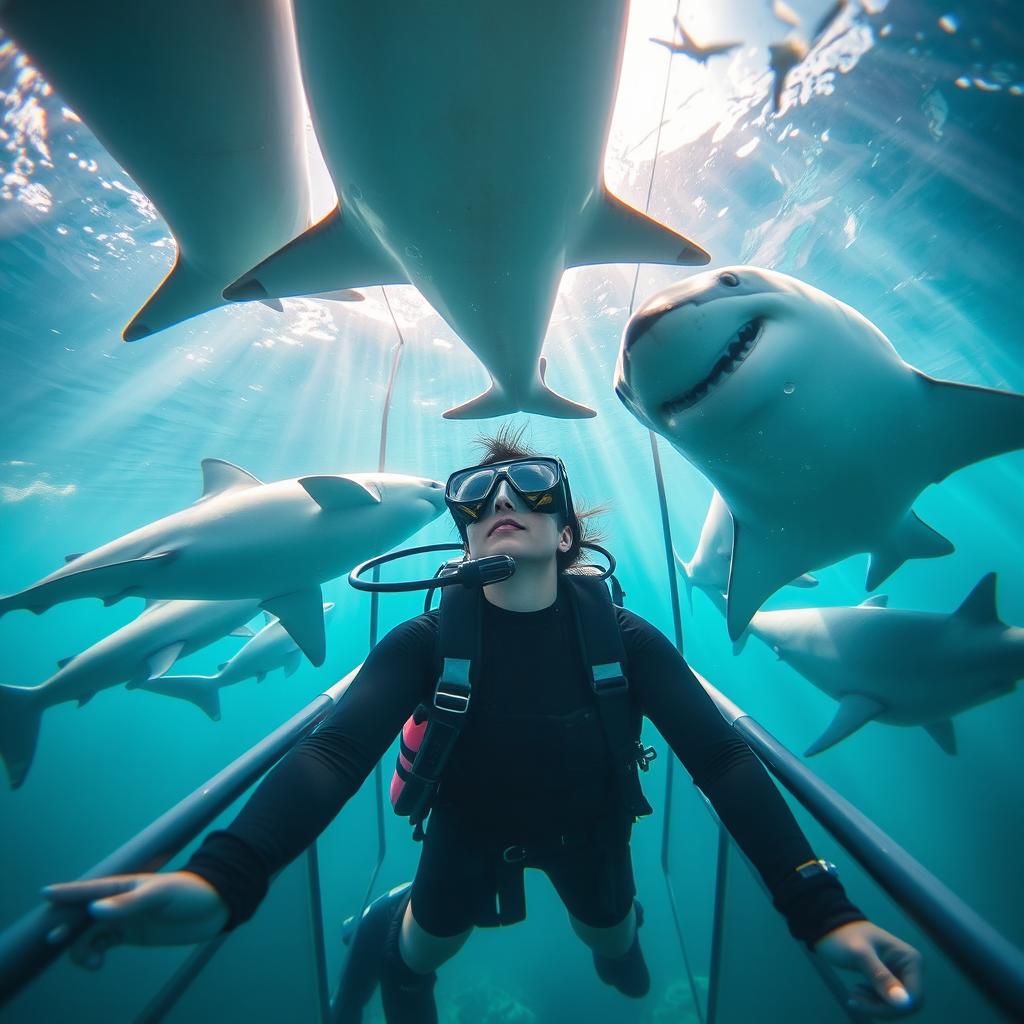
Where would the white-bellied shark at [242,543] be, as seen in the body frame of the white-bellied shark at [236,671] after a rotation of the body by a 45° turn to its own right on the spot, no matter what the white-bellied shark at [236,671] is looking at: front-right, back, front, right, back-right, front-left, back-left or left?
front-right

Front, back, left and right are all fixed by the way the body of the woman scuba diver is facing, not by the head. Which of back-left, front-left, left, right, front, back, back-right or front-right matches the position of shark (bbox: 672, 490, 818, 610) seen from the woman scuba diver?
back-left

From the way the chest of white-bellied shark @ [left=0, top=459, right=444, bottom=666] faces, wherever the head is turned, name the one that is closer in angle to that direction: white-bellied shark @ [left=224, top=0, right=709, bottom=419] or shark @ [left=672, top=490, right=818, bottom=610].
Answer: the shark

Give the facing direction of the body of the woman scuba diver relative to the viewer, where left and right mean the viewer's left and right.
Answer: facing the viewer

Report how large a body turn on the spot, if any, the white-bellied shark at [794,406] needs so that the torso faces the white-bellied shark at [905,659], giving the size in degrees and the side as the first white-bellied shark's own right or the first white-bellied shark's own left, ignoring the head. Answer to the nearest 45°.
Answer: approximately 135° to the first white-bellied shark's own right

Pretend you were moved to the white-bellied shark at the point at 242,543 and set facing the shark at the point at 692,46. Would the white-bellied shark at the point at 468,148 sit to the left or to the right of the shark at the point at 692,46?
right

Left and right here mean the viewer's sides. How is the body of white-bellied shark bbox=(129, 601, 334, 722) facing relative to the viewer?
facing to the right of the viewer

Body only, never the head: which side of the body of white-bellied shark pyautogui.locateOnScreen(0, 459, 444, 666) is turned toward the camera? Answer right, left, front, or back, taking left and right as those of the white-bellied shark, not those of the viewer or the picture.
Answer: right

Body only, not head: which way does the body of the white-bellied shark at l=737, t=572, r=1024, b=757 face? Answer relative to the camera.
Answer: to the viewer's left
